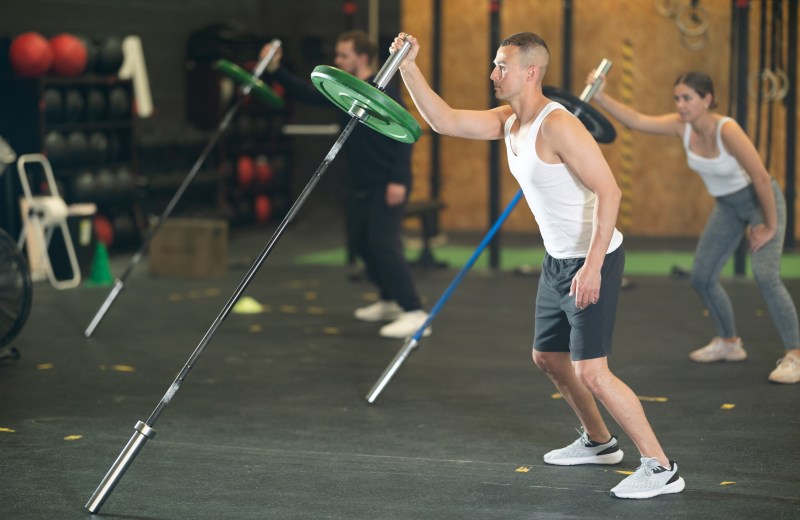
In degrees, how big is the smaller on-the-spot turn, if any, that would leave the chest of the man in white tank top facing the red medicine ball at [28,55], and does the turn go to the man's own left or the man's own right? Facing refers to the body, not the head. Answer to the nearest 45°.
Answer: approximately 45° to the man's own right

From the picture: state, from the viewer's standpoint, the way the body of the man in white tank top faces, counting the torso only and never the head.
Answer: to the viewer's left

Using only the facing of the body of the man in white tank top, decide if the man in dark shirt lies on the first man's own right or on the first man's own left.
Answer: on the first man's own right

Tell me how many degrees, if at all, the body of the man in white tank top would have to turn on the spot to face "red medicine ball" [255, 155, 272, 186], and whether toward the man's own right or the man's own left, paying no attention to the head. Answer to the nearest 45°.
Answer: approximately 90° to the man's own right

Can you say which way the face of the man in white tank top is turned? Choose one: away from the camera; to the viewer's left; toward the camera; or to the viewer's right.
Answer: to the viewer's left

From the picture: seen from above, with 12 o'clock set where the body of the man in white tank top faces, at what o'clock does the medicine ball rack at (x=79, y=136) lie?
The medicine ball rack is roughly at 2 o'clock from the man in white tank top.

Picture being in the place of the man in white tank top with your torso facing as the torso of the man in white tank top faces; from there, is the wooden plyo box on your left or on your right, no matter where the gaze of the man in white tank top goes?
on your right

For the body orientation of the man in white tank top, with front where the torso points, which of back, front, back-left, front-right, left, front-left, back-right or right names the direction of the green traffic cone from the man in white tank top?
front-right

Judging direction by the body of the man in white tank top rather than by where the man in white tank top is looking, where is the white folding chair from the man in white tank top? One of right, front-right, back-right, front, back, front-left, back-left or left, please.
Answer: front-right
